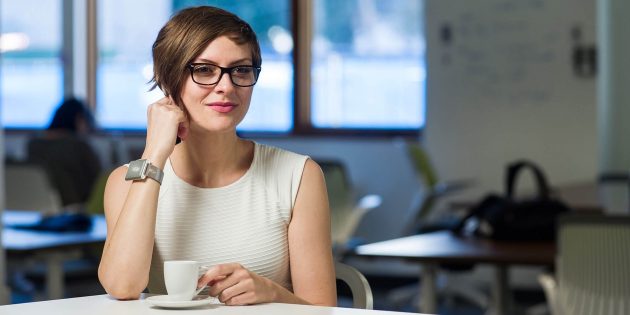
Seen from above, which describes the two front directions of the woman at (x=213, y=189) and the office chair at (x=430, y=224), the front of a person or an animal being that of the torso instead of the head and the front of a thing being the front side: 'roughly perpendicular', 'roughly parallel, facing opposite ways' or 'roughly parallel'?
roughly perpendicular

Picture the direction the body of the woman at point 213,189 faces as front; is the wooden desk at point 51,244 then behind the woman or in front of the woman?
behind

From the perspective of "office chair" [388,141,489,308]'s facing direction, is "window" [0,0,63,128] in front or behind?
behind

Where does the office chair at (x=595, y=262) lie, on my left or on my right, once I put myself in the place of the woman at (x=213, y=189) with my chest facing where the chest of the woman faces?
on my left

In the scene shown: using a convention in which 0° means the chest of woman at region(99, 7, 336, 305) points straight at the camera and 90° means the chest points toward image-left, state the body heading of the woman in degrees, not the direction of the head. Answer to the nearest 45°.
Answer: approximately 0°

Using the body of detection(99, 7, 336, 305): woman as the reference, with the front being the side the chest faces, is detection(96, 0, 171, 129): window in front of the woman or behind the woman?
behind

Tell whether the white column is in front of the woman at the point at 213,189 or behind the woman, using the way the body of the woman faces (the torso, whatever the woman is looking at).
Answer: behind

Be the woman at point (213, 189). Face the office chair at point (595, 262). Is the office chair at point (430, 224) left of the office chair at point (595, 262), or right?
left

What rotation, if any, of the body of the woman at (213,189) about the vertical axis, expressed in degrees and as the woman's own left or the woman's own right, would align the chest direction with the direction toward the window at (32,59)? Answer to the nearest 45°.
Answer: approximately 180°
